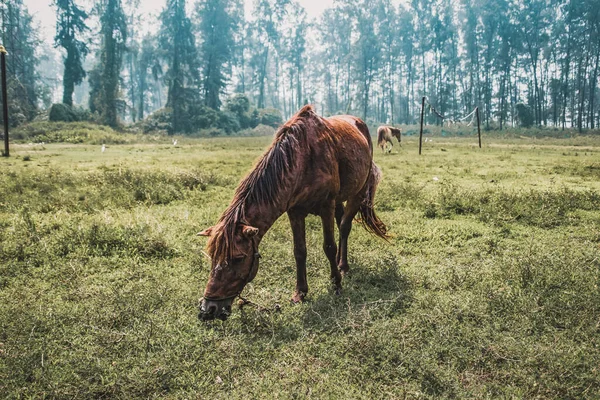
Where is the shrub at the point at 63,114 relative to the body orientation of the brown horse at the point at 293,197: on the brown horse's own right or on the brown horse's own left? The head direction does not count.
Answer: on the brown horse's own right

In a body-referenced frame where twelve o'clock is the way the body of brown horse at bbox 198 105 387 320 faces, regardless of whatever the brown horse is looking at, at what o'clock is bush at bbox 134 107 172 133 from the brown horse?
The bush is roughly at 4 o'clock from the brown horse.

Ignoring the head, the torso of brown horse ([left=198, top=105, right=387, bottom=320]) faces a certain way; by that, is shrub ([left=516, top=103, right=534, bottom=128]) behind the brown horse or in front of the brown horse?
behind

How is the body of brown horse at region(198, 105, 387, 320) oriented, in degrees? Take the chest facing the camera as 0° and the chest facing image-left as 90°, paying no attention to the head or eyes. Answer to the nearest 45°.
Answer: approximately 45°
